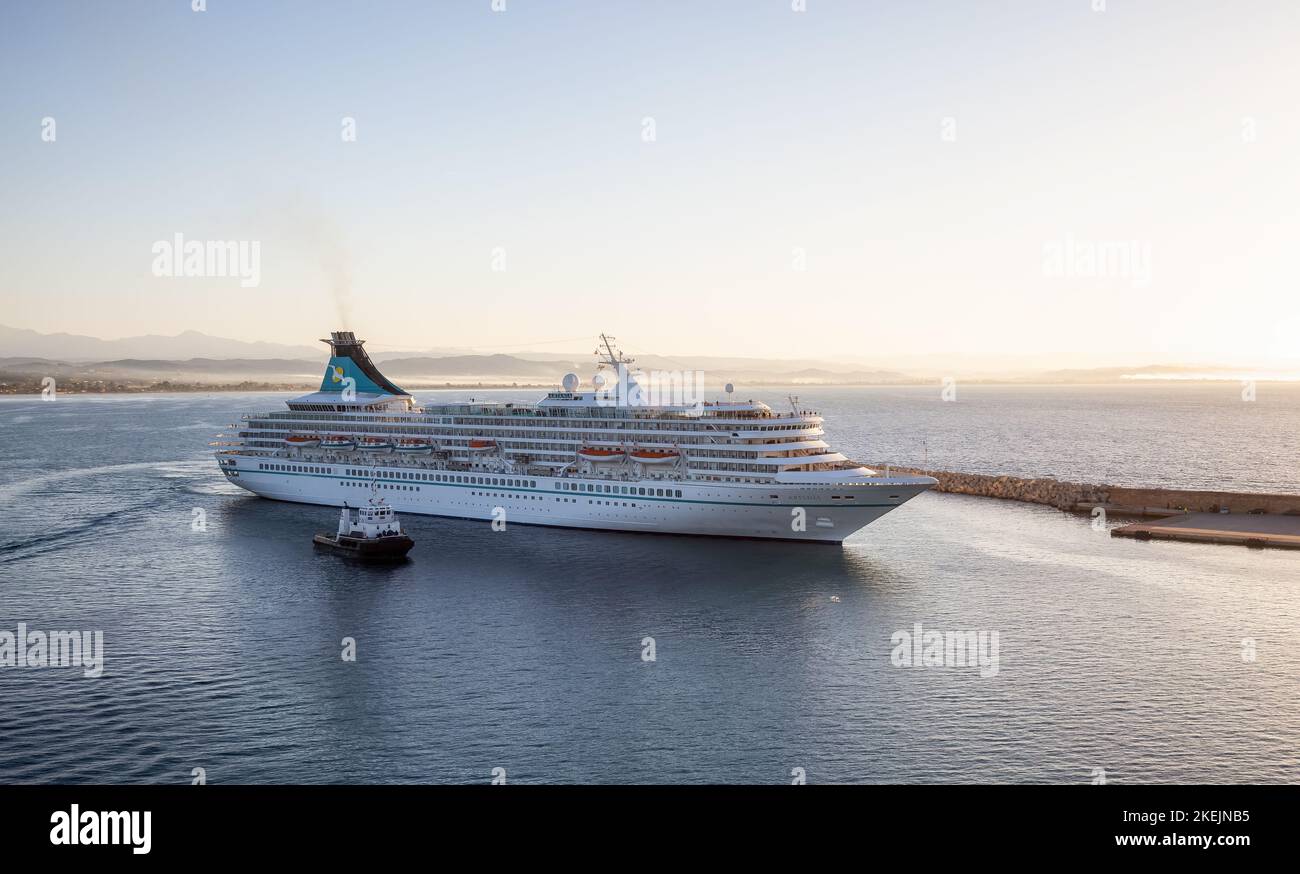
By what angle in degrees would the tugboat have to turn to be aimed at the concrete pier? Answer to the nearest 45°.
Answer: approximately 45° to its left

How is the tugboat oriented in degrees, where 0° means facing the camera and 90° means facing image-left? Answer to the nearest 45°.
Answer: approximately 315°
